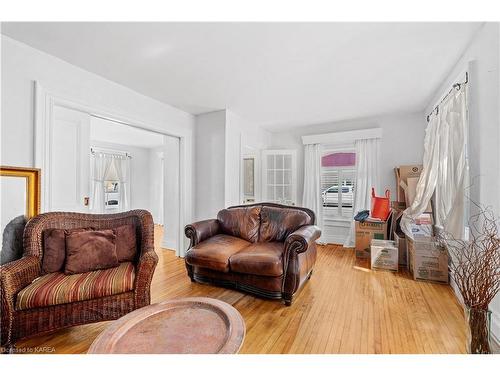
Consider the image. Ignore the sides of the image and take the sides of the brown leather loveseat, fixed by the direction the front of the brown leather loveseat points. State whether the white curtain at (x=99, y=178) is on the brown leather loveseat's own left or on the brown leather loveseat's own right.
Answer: on the brown leather loveseat's own right

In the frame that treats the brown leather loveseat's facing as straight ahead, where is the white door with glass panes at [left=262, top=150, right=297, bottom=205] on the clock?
The white door with glass panes is roughly at 5 o'clock from the brown leather loveseat.

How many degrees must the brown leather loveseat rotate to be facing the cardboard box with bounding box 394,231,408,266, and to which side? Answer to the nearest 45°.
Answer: approximately 135° to its left

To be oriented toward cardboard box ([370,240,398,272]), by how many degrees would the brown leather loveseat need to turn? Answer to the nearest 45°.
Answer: approximately 135° to its left

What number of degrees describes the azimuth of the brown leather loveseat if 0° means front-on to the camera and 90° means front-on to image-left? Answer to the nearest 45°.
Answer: approximately 45°

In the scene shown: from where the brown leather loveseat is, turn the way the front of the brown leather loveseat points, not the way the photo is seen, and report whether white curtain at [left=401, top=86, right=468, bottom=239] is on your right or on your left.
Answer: on your left

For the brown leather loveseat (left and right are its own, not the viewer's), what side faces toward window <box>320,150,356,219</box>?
back

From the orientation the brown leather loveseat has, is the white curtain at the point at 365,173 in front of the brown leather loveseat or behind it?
behind

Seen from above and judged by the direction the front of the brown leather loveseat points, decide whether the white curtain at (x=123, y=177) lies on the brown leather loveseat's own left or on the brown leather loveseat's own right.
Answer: on the brown leather loveseat's own right

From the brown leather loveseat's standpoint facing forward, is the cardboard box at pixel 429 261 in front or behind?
behind
